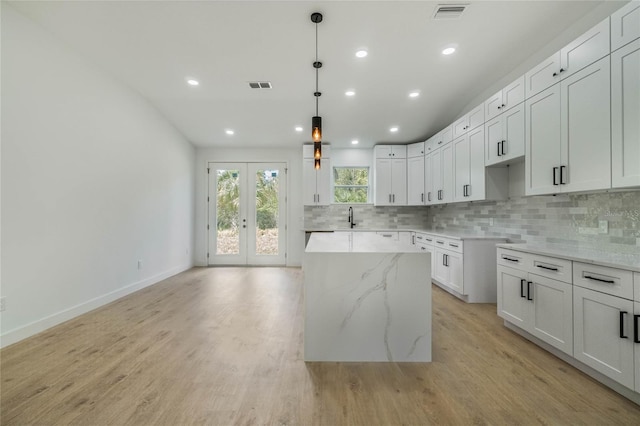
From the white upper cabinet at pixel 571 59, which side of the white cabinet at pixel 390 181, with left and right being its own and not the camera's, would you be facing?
front

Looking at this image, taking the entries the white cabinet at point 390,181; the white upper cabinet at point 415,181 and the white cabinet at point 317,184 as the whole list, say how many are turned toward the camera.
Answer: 3

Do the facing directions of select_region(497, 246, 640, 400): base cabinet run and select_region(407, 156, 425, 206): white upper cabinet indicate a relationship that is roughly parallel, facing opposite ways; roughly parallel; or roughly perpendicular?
roughly perpendicular

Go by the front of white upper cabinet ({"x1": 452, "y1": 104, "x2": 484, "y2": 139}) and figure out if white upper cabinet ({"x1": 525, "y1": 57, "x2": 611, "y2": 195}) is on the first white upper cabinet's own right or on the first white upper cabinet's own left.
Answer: on the first white upper cabinet's own left

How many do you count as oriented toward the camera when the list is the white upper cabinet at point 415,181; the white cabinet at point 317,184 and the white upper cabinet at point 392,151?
3

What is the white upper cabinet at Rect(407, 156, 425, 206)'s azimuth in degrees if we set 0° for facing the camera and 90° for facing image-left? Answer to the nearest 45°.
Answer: approximately 0°

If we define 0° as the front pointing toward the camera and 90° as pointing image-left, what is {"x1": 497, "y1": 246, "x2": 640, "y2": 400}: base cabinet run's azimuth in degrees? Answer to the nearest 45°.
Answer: approximately 45°

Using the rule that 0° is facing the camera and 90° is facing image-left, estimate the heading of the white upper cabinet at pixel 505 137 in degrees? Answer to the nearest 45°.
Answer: approximately 45°
